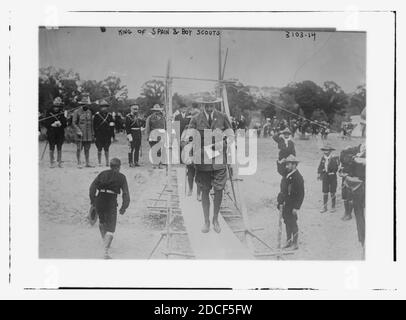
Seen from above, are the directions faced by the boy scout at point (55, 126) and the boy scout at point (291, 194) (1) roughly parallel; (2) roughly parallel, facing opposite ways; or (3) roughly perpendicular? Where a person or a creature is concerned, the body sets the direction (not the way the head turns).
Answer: roughly perpendicular

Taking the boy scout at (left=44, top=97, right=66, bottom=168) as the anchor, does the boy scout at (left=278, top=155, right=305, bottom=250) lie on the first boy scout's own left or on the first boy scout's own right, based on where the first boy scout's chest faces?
on the first boy scout's own left

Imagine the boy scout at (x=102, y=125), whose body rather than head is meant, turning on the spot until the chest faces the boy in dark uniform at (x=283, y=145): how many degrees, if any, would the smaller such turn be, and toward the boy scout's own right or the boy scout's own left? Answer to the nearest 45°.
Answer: approximately 90° to the boy scout's own left

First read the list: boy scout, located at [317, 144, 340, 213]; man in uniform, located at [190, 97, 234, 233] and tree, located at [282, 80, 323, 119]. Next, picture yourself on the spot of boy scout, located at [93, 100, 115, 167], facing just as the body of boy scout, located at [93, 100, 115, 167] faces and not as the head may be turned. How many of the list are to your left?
3

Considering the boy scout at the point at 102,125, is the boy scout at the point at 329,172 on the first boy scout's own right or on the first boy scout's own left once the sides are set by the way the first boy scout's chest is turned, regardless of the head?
on the first boy scout's own left

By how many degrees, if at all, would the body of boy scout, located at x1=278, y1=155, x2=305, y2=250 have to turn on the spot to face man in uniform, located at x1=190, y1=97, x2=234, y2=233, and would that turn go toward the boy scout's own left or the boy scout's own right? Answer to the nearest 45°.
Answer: approximately 45° to the boy scout's own right
